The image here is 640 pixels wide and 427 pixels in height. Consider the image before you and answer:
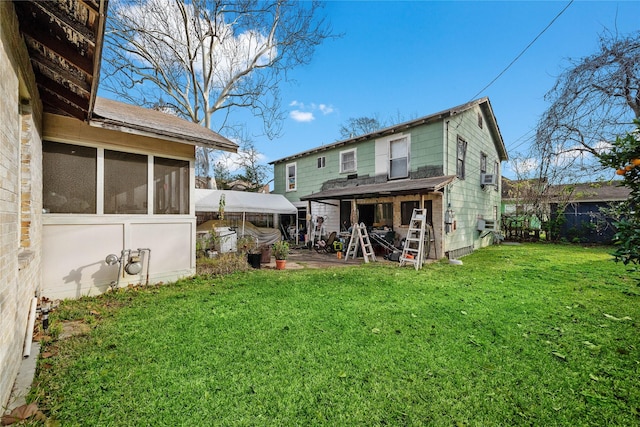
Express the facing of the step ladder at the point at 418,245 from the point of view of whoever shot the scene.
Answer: facing the viewer and to the left of the viewer

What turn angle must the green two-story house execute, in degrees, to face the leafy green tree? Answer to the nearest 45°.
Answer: approximately 45° to its left

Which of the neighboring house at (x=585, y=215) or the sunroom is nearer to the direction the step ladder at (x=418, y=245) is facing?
the sunroom

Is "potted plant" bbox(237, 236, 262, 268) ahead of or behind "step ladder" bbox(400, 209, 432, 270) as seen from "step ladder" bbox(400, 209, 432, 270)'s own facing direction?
ahead

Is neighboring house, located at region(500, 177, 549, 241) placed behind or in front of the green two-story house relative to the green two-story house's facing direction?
behind

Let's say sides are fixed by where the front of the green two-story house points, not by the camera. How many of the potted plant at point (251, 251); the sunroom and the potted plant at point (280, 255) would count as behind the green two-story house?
0

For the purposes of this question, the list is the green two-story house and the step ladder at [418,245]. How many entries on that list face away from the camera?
0

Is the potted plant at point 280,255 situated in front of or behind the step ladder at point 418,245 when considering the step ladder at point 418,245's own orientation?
in front

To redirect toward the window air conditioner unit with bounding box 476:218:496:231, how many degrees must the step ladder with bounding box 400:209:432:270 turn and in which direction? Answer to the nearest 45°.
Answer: approximately 180°

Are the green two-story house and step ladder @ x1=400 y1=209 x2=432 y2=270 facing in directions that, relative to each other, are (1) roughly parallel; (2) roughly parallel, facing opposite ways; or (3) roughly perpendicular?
roughly parallel

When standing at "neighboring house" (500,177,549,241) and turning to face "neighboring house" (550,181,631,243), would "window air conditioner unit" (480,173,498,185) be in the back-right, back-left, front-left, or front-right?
back-right

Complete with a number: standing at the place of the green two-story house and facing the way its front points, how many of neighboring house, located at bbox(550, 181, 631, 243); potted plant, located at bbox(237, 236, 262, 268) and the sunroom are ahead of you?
2

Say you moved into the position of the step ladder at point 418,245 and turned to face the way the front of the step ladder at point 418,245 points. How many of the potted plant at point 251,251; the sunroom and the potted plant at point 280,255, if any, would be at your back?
0

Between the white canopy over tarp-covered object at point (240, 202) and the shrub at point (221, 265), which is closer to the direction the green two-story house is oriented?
the shrub
